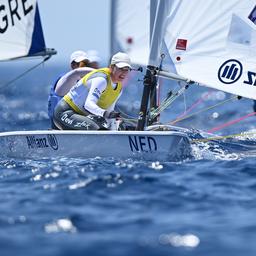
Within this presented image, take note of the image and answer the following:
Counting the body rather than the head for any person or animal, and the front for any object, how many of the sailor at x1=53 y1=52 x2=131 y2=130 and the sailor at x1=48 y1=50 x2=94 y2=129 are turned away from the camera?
0

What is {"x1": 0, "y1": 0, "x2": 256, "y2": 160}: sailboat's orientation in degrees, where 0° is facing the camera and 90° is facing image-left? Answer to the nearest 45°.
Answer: approximately 315°

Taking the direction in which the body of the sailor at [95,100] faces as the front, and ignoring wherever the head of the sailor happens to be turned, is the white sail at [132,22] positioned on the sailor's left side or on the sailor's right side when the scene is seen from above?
on the sailor's left side

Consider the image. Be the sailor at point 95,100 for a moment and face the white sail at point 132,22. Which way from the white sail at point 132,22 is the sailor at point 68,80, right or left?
left
